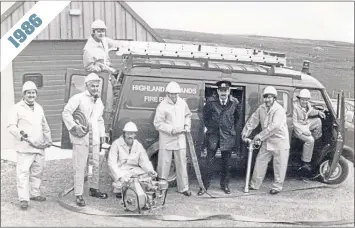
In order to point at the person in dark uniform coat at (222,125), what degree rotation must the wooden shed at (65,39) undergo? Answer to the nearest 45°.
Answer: approximately 45° to its left

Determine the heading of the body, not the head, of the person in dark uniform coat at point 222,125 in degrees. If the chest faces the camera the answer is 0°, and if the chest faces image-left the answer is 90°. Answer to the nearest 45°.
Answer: approximately 0°

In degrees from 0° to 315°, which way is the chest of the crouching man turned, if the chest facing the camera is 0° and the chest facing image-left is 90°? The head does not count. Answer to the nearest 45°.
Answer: approximately 0°

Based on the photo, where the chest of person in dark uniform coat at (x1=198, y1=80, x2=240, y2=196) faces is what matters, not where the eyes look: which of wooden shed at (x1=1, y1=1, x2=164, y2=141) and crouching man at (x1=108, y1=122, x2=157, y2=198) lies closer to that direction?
the crouching man

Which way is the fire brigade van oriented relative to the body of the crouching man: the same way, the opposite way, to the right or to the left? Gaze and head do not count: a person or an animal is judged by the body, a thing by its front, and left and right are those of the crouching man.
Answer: to the left

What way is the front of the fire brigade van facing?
to the viewer's right

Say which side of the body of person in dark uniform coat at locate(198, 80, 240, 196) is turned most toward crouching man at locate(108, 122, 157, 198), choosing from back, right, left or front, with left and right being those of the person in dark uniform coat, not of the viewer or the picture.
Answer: right
